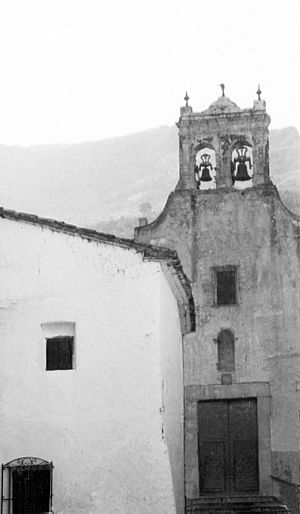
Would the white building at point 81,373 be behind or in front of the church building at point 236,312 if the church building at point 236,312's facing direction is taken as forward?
in front

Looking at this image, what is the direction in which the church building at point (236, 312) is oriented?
toward the camera
